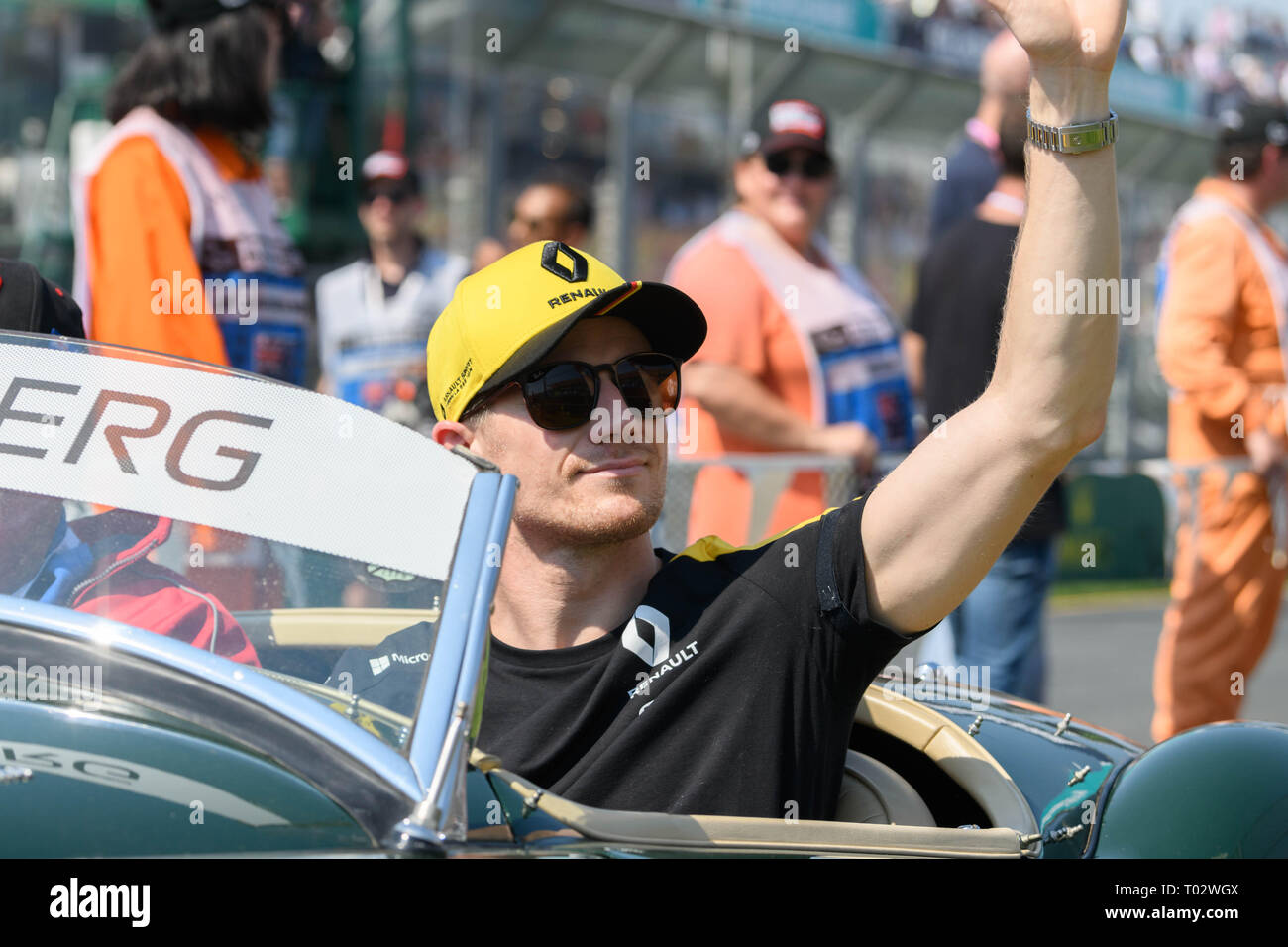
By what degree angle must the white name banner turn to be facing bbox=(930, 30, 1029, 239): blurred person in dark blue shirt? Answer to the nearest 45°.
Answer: approximately 180°

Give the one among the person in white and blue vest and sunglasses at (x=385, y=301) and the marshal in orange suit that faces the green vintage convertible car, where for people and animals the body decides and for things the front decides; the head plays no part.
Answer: the person in white and blue vest and sunglasses

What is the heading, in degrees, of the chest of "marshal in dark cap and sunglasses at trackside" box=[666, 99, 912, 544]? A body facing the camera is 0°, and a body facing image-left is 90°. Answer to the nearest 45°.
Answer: approximately 315°

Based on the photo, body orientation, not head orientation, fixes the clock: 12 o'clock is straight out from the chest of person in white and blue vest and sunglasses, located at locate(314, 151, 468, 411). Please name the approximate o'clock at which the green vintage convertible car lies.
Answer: The green vintage convertible car is roughly at 12 o'clock from the person in white and blue vest and sunglasses.

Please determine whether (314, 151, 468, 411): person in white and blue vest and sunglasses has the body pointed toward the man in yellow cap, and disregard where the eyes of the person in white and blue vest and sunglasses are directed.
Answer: yes

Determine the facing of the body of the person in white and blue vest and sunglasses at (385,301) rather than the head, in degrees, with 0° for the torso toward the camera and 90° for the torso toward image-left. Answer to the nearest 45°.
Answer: approximately 0°

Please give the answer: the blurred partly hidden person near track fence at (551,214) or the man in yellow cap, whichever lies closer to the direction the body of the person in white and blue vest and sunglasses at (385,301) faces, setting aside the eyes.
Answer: the man in yellow cap

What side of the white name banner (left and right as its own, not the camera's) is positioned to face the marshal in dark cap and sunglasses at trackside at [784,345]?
back

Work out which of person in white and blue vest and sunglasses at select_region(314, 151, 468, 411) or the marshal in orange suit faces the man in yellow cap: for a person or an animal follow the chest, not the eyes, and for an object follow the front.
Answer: the person in white and blue vest and sunglasses
